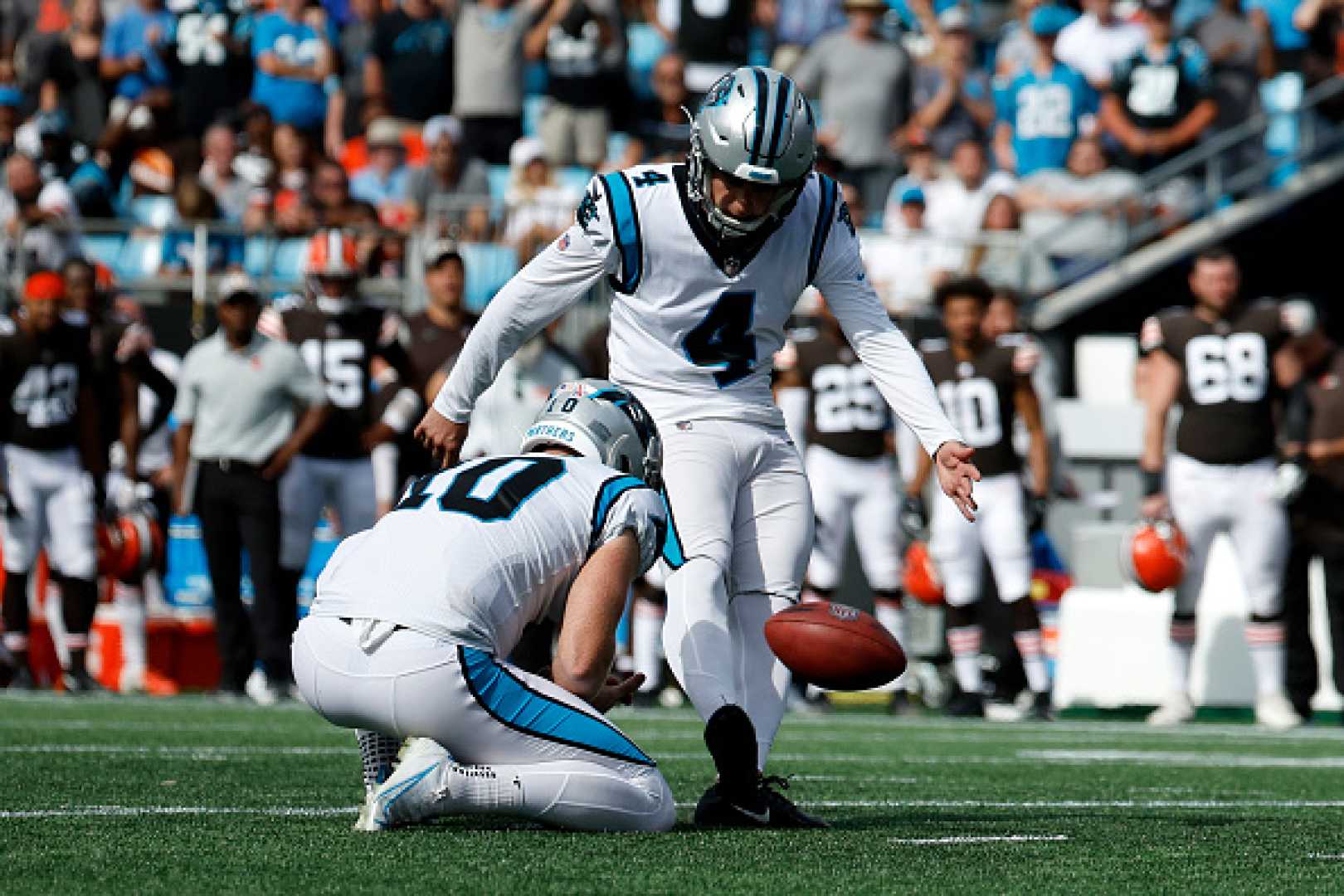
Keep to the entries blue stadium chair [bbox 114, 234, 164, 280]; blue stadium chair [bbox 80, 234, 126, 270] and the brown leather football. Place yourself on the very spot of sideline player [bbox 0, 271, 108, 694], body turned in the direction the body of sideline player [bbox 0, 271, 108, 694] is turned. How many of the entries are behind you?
2

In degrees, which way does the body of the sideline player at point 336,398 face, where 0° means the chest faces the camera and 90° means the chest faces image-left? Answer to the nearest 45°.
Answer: approximately 0°

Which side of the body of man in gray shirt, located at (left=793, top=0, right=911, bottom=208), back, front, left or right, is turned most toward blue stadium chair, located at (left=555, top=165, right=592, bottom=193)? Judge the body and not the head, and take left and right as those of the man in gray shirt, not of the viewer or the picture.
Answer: right

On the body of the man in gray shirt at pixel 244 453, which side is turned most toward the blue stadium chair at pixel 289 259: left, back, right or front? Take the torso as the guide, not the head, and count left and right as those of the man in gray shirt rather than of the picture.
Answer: back

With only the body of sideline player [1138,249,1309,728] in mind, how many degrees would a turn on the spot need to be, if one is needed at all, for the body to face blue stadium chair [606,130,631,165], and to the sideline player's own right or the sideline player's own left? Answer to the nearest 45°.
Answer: approximately 135° to the sideline player's own right

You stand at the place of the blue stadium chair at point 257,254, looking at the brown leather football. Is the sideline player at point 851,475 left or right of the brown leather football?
left
